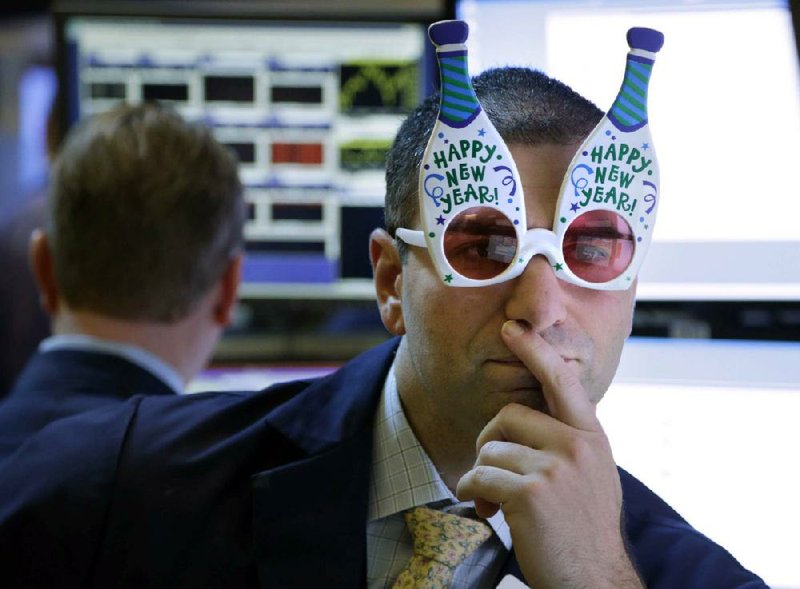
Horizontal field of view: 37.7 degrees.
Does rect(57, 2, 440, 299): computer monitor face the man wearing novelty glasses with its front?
yes

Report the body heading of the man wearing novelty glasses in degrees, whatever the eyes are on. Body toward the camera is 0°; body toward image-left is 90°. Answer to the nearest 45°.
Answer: approximately 315°

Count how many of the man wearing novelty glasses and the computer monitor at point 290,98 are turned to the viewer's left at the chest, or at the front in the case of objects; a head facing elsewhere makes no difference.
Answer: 0

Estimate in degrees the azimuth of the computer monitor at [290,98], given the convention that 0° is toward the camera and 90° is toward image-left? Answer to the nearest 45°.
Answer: approximately 0°
